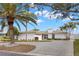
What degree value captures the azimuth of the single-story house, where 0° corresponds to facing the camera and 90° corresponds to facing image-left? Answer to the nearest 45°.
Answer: approximately 0°
